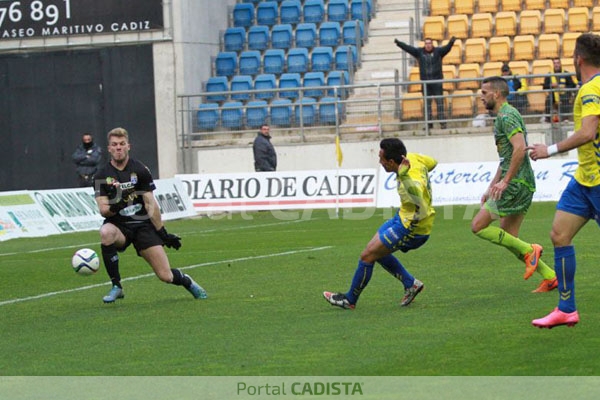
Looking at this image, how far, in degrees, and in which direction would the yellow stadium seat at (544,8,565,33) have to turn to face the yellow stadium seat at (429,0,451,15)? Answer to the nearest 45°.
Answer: approximately 90° to its right

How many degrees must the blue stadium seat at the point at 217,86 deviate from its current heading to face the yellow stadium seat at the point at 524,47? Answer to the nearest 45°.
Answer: approximately 90° to its left

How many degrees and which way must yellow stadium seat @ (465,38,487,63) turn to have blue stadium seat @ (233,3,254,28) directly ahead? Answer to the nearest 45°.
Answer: approximately 90° to its right

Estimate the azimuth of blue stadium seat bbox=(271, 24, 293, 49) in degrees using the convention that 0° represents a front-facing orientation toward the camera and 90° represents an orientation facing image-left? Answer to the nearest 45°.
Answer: approximately 0°

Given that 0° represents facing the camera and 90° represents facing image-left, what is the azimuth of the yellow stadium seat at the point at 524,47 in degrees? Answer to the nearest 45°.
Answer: approximately 0°

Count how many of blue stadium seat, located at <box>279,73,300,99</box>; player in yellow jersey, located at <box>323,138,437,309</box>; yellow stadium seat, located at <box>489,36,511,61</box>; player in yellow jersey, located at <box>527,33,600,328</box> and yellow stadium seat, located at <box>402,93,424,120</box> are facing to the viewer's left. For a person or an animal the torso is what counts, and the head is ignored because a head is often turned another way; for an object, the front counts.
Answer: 2

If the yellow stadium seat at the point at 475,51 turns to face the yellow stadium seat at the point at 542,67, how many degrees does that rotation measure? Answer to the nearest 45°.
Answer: approximately 45° to its left

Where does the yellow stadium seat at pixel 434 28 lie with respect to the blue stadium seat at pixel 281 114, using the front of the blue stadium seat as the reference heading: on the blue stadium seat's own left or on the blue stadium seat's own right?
on the blue stadium seat's own left
